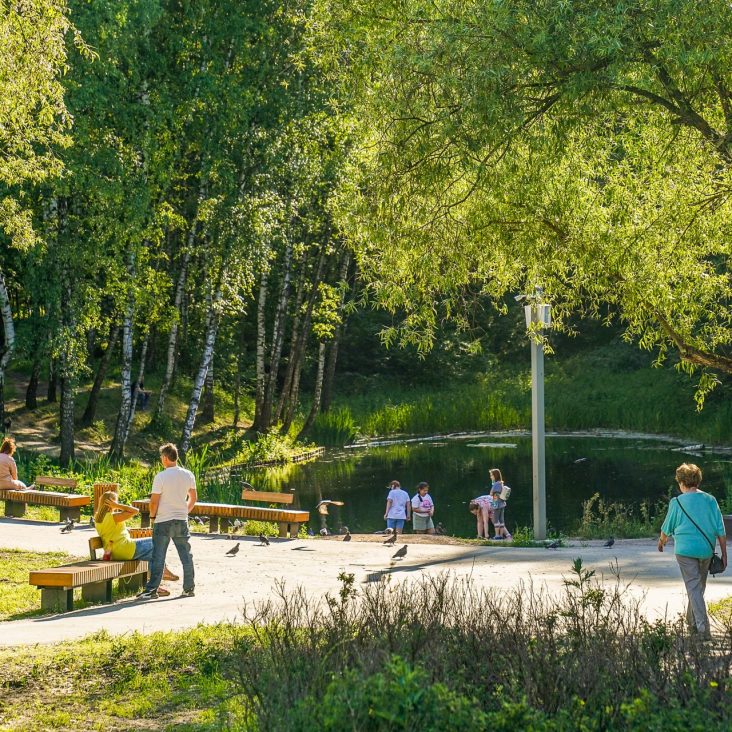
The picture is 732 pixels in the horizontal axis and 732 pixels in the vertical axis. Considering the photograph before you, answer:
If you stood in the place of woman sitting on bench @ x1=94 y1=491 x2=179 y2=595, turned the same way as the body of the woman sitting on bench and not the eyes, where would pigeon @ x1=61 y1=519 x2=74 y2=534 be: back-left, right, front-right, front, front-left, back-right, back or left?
left

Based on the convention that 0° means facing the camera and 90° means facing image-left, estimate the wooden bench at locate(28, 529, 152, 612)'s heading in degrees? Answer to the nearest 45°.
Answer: approximately 315°

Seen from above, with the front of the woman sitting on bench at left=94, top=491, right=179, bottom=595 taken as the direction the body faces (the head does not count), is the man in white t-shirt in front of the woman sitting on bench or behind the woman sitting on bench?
in front

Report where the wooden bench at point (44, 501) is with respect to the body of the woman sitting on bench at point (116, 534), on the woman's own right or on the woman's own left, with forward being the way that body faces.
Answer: on the woman's own left

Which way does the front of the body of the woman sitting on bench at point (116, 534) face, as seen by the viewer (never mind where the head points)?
to the viewer's right

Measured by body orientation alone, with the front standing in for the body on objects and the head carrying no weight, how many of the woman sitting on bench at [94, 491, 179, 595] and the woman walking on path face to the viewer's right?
1

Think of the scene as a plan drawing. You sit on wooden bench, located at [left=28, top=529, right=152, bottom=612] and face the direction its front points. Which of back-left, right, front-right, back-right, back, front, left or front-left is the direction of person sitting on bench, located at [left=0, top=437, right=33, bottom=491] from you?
back-left

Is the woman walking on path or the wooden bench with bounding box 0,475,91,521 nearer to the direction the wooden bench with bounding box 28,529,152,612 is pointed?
the woman walking on path

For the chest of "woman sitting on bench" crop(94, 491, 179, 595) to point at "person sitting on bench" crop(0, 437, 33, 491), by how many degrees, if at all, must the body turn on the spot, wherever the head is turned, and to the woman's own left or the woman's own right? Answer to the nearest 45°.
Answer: approximately 90° to the woman's own left

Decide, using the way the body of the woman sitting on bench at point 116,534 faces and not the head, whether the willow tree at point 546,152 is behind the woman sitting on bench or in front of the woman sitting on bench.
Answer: in front

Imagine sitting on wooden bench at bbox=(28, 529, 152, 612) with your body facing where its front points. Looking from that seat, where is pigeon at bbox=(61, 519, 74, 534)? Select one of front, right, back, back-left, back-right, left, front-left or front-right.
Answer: back-left
